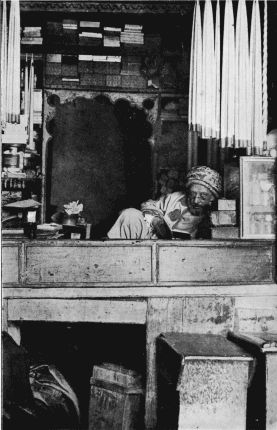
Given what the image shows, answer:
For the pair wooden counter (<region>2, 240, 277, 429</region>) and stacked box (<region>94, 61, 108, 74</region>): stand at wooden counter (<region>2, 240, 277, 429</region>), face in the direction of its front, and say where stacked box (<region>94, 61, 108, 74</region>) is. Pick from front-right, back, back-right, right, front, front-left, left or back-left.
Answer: back

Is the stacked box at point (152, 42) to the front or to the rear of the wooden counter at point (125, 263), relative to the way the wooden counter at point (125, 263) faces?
to the rear

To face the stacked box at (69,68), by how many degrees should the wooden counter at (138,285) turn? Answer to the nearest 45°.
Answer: approximately 180°

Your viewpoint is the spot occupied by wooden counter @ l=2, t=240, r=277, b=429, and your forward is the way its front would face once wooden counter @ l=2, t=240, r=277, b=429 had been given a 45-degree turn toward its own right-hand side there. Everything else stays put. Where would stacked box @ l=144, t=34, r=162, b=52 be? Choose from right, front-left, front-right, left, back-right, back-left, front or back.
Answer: back-right

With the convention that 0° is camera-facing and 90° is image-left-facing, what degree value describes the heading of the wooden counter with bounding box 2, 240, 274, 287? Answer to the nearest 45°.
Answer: approximately 0°
